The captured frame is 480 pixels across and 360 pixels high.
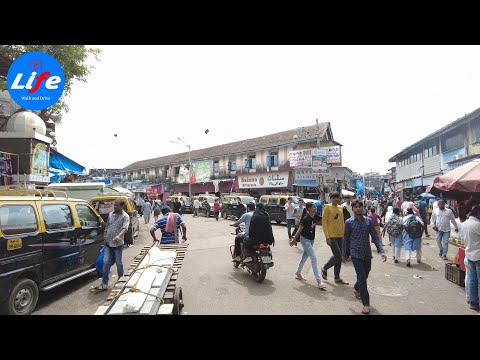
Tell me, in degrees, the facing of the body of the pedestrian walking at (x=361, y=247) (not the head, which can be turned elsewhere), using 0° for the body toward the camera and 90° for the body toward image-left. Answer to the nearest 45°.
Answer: approximately 0°

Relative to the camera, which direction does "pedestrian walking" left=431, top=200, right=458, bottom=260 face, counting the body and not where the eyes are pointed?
toward the camera

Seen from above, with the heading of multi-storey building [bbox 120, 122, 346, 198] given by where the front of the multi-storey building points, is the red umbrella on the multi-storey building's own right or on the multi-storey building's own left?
on the multi-storey building's own left

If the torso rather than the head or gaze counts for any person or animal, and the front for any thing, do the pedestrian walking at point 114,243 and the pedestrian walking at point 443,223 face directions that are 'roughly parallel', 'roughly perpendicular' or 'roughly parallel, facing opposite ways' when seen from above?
roughly parallel

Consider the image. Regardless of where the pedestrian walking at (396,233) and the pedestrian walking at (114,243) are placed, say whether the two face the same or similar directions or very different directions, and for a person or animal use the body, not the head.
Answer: very different directions

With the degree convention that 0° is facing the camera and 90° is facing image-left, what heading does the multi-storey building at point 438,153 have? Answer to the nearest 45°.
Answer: approximately 45°

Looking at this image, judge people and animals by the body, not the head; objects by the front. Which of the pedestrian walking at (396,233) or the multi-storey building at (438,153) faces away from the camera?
the pedestrian walking

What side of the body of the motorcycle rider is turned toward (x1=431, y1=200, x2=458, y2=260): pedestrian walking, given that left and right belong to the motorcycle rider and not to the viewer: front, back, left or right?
right

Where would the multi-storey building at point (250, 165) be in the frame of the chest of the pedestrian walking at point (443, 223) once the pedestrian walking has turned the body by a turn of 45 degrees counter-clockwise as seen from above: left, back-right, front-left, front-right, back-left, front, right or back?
back

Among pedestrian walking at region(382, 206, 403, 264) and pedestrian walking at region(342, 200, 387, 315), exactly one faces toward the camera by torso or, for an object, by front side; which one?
pedestrian walking at region(342, 200, 387, 315)

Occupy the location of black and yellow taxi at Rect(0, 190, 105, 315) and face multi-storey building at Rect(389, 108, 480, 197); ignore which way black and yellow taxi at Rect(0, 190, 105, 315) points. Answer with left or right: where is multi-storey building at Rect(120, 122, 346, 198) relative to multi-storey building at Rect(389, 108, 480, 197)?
left
